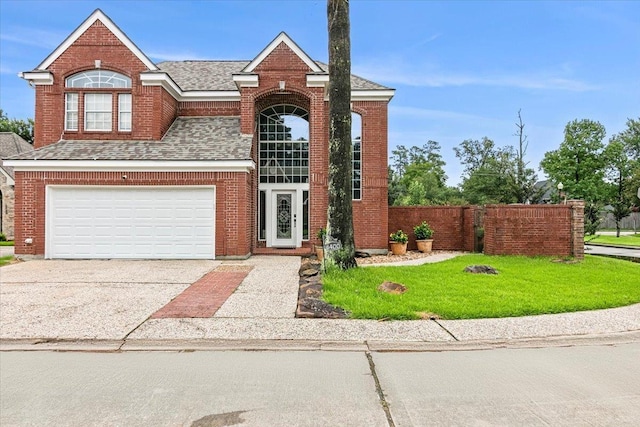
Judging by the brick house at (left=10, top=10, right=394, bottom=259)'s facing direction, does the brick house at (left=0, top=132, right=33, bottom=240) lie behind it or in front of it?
behind

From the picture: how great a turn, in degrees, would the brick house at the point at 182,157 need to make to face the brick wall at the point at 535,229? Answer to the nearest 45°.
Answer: approximately 90° to its left

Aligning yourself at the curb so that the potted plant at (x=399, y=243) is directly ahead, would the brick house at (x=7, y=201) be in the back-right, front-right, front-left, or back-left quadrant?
front-left

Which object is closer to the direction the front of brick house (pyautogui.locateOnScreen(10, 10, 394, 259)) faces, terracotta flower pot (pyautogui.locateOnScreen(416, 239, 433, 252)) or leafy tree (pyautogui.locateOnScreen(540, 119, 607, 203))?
the terracotta flower pot

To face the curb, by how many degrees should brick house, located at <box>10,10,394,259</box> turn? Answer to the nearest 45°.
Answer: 0° — it already faces it

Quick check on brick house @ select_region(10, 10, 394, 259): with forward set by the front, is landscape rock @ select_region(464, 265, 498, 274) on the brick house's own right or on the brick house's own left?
on the brick house's own left

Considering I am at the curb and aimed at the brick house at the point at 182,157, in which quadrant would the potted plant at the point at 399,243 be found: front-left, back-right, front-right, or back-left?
front-right

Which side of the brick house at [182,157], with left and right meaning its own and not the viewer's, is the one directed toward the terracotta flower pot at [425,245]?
left

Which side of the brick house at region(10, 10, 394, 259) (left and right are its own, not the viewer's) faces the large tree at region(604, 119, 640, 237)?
left

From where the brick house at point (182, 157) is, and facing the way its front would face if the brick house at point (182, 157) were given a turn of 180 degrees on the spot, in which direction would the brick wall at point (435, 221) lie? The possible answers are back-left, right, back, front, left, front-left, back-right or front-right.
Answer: right

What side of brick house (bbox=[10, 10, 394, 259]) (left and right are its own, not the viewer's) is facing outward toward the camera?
front

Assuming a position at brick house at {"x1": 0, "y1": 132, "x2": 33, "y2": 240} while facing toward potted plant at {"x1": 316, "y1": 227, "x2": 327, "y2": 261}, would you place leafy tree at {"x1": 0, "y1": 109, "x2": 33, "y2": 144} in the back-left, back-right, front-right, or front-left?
back-left

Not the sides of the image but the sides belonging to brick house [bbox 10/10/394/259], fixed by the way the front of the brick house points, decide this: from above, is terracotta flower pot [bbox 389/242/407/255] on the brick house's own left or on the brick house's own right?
on the brick house's own left

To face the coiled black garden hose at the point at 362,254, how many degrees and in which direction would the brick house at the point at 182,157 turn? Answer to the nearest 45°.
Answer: approximately 90° to its left

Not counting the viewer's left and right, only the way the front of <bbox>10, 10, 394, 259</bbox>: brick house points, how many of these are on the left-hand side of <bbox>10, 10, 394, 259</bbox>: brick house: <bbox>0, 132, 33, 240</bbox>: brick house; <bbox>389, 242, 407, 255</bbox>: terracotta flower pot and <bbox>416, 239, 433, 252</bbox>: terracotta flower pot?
2
